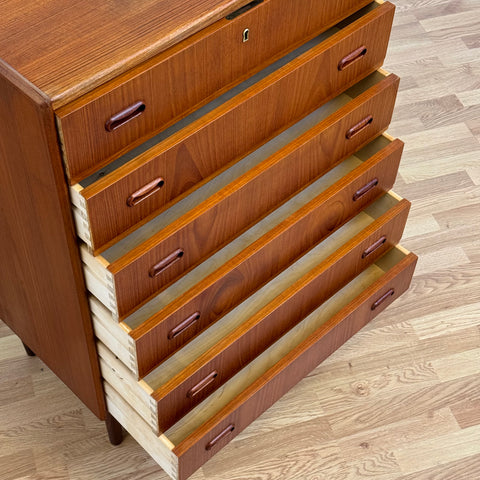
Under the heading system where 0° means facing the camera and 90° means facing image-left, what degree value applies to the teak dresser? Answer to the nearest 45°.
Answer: approximately 315°
